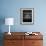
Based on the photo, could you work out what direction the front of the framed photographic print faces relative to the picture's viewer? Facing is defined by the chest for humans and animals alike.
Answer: facing the viewer

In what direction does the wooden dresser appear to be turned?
toward the camera

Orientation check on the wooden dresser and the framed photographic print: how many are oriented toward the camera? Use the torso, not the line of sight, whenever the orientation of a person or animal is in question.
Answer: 2

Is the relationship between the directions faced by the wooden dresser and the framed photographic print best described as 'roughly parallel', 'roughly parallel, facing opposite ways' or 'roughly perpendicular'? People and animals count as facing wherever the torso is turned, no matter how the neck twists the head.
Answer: roughly parallel
